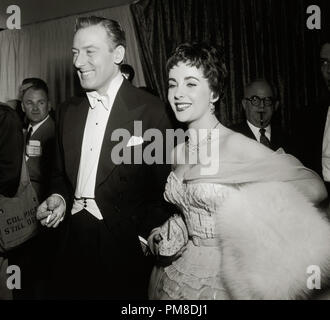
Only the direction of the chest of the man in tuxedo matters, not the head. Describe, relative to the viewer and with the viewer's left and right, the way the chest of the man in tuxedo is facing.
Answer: facing the viewer and to the left of the viewer

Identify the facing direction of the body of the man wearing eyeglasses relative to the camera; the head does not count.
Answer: toward the camera

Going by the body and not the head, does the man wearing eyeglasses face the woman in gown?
yes

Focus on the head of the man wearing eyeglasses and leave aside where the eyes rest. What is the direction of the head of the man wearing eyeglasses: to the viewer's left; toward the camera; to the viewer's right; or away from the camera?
toward the camera

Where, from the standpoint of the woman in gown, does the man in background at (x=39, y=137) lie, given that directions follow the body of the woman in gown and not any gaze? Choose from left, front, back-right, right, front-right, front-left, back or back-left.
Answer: right

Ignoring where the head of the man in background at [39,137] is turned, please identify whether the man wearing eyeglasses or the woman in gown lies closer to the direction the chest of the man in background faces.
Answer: the woman in gown

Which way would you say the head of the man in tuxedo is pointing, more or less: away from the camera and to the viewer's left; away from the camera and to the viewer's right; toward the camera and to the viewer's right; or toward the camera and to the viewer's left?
toward the camera and to the viewer's left

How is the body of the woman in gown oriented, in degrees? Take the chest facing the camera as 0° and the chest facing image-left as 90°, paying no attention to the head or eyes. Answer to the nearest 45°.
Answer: approximately 45°

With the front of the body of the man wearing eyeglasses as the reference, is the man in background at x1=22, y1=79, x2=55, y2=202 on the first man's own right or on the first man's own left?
on the first man's own right

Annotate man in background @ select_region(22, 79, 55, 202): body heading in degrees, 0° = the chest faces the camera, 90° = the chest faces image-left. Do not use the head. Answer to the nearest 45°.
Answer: approximately 45°

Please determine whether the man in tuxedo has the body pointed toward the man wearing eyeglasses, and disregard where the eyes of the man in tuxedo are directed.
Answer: no

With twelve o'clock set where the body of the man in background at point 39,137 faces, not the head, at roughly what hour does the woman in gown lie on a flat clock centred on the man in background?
The woman in gown is roughly at 10 o'clock from the man in background.
